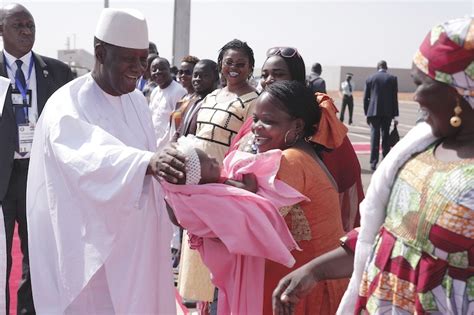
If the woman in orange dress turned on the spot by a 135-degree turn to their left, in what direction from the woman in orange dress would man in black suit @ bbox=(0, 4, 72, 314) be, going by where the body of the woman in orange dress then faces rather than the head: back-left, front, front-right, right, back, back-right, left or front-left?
back

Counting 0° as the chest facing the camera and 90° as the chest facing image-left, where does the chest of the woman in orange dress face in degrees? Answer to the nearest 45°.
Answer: approximately 90°

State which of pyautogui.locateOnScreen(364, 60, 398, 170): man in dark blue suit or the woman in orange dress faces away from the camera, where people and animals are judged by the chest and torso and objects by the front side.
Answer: the man in dark blue suit

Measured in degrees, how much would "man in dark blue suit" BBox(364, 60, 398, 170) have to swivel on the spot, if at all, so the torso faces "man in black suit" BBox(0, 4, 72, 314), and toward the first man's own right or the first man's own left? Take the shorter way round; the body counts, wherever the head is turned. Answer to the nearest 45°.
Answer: approximately 180°

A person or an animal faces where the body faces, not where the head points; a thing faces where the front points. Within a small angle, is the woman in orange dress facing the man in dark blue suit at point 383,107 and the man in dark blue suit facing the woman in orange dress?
no

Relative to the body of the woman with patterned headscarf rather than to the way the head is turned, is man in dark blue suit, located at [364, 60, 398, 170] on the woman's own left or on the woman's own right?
on the woman's own right

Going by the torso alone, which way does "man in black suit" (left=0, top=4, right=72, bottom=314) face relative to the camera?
toward the camera

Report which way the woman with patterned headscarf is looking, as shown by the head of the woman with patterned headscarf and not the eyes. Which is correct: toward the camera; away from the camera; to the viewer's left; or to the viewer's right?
to the viewer's left

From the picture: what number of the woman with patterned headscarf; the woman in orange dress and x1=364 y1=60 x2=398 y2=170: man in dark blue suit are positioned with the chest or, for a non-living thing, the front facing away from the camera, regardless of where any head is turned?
1

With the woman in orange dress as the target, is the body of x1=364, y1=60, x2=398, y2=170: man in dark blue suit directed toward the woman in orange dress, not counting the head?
no

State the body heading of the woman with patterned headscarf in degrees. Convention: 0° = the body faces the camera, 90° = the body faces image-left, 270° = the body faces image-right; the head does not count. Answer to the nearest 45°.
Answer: approximately 45°

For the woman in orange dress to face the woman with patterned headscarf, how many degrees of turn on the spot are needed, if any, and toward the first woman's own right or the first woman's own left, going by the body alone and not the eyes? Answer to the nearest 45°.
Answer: approximately 135° to the first woman's own left

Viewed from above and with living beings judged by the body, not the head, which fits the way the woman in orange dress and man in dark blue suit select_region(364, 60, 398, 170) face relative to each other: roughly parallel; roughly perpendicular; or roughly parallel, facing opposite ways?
roughly perpendicular

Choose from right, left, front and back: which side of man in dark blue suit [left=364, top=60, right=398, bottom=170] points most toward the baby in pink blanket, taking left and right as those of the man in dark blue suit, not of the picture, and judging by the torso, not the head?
back

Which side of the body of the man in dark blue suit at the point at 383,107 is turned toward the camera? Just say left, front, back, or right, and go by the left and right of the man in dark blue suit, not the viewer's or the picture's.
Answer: back

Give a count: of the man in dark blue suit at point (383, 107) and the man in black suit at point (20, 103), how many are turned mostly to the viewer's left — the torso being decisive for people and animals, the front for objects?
0
